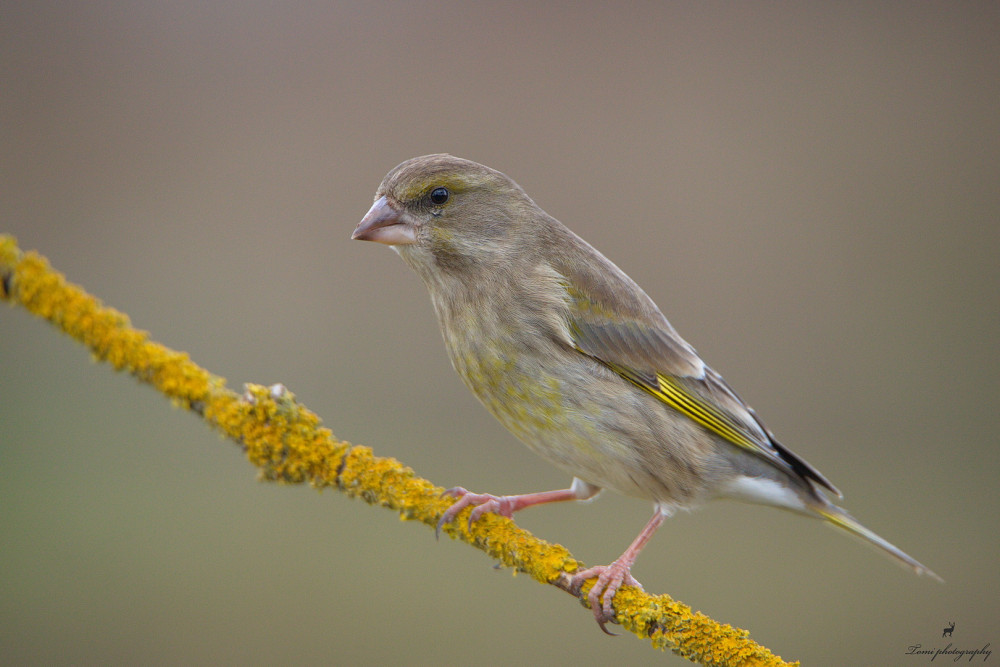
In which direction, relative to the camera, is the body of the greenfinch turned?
to the viewer's left
